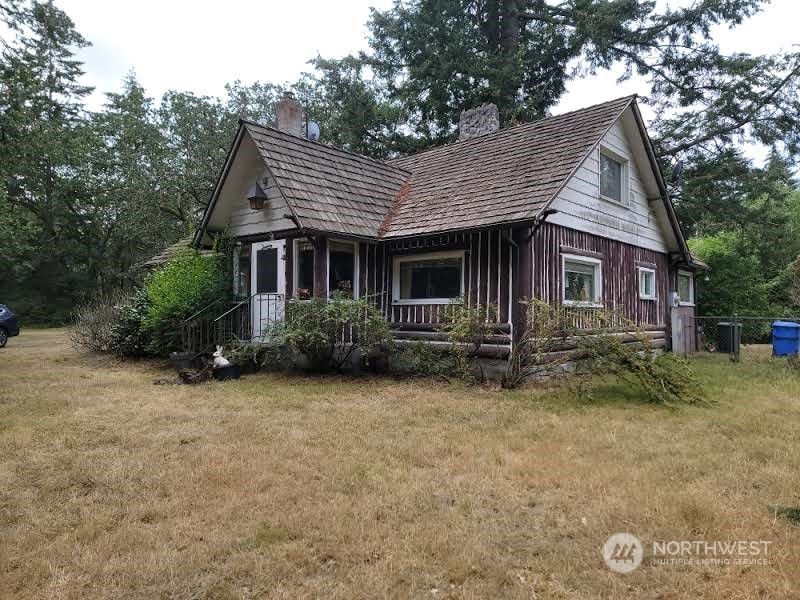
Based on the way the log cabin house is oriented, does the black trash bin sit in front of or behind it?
behind

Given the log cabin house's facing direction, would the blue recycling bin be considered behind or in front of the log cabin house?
behind

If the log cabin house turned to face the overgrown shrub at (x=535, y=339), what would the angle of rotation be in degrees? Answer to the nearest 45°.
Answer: approximately 90° to its left

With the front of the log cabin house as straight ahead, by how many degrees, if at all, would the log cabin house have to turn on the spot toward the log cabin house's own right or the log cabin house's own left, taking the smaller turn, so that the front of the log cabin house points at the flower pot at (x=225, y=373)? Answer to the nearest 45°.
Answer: approximately 45° to the log cabin house's own right

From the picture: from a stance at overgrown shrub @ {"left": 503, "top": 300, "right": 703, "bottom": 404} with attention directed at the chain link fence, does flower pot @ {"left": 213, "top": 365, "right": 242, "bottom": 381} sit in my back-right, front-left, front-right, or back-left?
back-left

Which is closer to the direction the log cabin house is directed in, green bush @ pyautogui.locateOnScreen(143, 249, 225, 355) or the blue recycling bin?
the green bush

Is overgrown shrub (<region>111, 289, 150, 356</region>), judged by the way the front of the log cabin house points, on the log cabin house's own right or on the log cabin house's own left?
on the log cabin house's own right

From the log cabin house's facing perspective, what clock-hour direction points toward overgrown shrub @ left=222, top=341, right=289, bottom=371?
The overgrown shrub is roughly at 1 o'clock from the log cabin house.

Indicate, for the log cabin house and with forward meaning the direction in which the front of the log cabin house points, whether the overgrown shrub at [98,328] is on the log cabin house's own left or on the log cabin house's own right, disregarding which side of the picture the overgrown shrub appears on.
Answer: on the log cabin house's own right

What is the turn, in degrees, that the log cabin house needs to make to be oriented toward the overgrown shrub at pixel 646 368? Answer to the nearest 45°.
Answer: approximately 90° to its left

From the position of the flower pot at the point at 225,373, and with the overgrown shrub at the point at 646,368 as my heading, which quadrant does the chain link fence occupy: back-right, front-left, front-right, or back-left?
front-left

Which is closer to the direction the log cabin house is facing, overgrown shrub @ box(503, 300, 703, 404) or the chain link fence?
the overgrown shrub

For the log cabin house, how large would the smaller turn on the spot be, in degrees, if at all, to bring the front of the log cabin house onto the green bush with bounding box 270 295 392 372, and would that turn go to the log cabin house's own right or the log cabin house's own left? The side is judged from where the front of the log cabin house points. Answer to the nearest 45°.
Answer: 0° — it already faces it

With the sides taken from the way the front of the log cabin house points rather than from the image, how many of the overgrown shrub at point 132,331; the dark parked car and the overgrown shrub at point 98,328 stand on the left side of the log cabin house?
0
